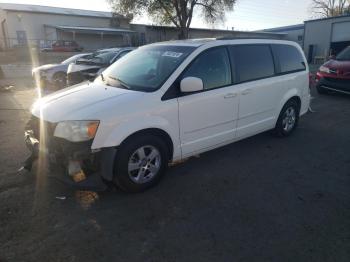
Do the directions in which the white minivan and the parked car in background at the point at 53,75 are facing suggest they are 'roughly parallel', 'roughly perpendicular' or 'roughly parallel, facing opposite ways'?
roughly parallel

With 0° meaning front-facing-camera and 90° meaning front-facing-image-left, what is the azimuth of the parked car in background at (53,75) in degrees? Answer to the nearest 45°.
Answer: approximately 45°

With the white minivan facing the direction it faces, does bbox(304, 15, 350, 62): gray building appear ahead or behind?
behind

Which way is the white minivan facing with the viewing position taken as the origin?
facing the viewer and to the left of the viewer

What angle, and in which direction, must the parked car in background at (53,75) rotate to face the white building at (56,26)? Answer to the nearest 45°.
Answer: approximately 135° to its right

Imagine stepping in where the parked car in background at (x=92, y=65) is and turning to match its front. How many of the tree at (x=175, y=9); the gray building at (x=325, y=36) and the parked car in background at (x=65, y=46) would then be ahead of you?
0

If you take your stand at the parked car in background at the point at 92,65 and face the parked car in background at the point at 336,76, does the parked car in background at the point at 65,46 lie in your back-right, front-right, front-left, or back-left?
back-left

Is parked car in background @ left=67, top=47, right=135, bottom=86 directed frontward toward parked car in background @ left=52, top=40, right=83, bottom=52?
no

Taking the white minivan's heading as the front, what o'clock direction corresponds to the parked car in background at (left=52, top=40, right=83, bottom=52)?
The parked car in background is roughly at 4 o'clock from the white minivan.

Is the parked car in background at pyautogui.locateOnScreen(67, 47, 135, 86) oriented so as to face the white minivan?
no

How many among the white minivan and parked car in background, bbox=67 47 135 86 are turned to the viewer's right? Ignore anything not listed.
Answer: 0

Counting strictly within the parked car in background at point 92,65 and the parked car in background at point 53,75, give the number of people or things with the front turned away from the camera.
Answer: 0

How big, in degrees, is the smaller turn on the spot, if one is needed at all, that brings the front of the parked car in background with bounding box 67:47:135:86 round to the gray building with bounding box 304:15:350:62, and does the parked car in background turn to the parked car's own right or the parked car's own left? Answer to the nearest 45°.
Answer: approximately 180°

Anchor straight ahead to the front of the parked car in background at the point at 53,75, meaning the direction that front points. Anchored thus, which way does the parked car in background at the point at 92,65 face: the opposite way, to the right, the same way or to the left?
the same way

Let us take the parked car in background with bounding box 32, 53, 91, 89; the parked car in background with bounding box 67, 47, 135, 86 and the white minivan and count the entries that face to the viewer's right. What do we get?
0

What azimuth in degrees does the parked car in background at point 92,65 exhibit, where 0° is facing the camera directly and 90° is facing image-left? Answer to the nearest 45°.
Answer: approximately 45°

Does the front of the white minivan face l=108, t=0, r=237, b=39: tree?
no
